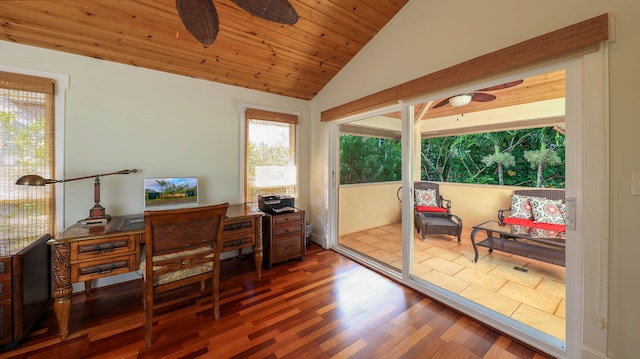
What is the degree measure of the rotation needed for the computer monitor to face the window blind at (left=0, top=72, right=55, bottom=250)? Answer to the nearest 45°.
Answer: approximately 90° to its right

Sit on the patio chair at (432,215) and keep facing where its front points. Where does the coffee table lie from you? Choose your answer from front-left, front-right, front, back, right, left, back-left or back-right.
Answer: front

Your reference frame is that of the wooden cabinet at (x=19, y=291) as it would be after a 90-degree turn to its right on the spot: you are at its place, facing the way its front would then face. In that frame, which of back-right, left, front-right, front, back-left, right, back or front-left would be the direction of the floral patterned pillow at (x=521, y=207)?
back-left

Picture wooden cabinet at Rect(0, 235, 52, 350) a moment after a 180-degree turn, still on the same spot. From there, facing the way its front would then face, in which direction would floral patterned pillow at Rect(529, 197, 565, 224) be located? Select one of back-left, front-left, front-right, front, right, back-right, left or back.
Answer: back-right

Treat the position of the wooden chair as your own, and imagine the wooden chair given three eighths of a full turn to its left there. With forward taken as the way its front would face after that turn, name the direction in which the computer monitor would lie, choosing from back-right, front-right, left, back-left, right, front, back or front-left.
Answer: back

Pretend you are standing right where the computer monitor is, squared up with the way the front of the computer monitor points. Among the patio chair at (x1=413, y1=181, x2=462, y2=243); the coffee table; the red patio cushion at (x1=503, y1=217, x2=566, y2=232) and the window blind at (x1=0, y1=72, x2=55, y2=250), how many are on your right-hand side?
1

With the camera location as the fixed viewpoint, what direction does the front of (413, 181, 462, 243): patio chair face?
facing the viewer and to the right of the viewer
